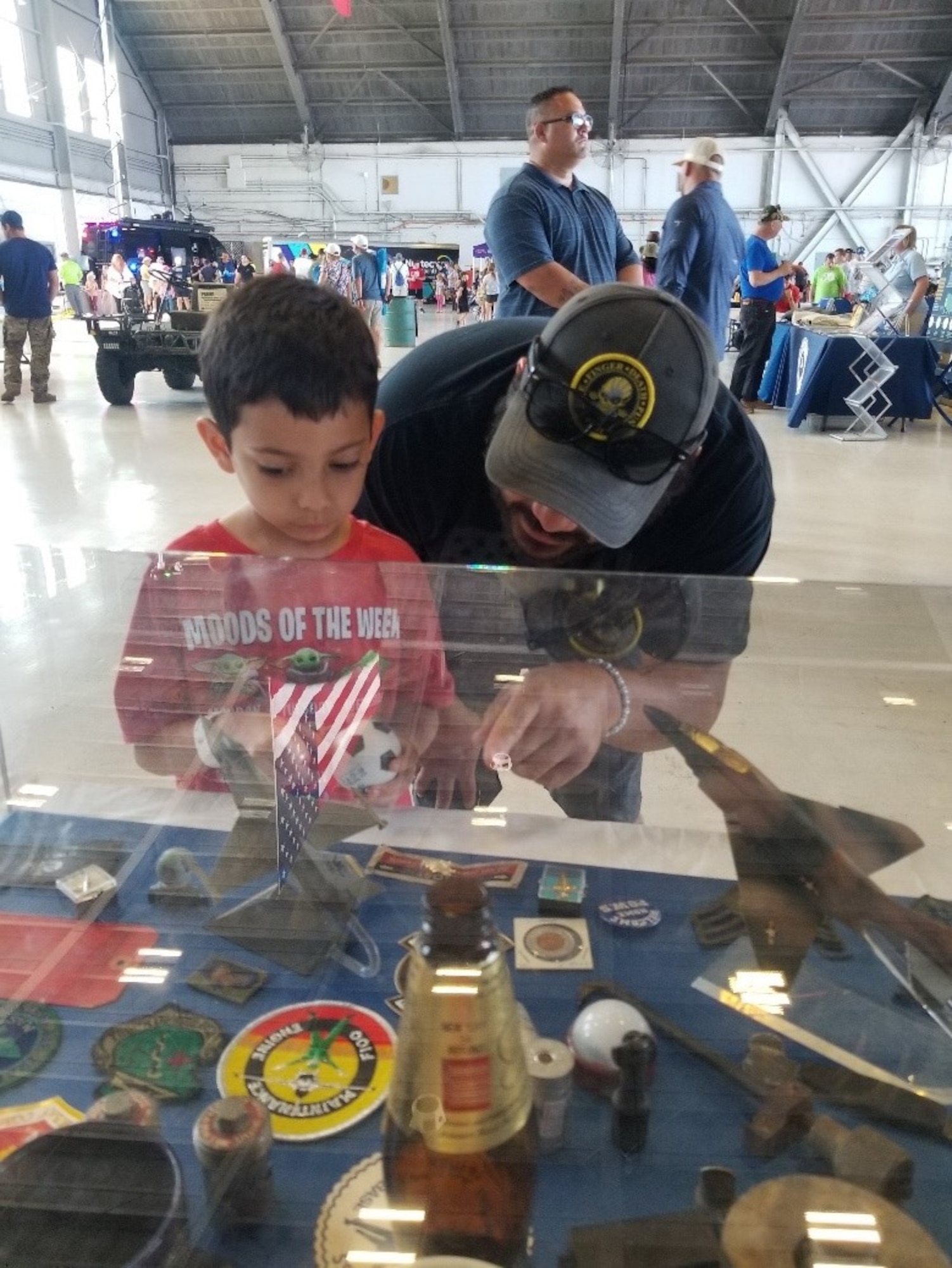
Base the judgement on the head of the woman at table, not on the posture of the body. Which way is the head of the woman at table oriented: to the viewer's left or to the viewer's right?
to the viewer's left
